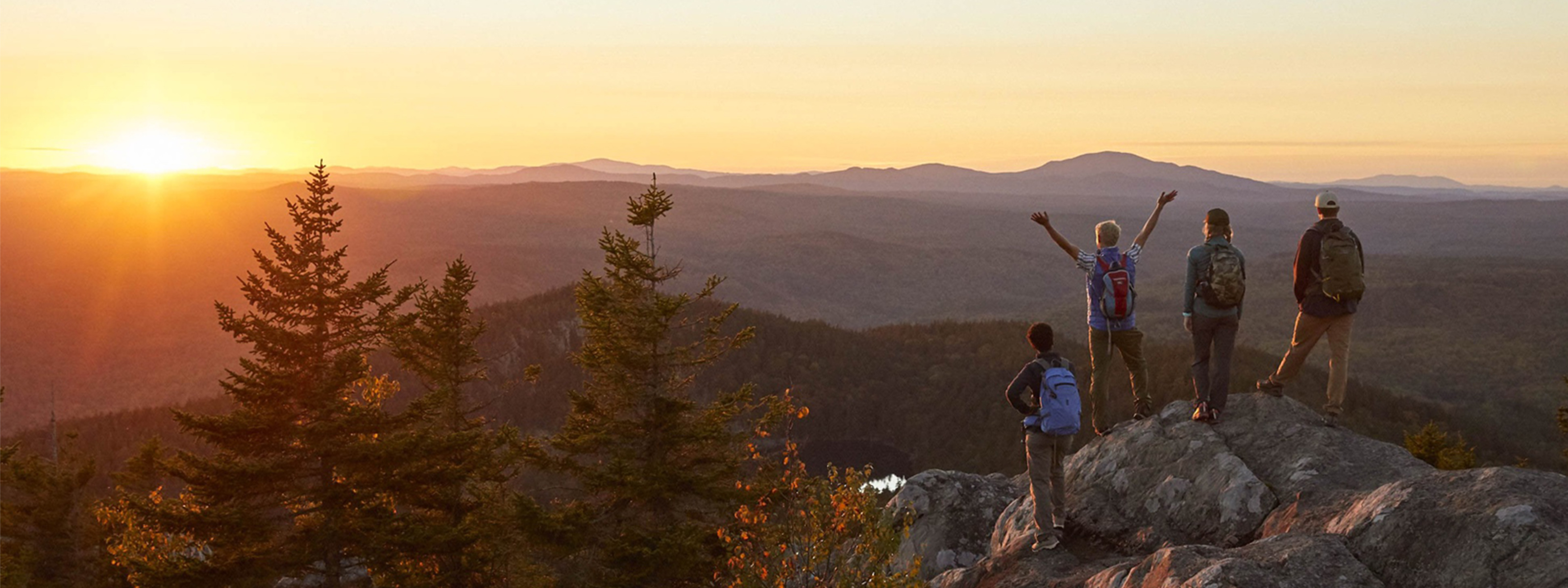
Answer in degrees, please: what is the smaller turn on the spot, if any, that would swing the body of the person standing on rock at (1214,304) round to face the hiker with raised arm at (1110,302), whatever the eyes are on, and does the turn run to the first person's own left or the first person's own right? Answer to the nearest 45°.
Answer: approximately 45° to the first person's own left

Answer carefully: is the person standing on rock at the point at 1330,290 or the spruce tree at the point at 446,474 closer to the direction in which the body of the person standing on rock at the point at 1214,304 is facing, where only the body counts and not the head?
the spruce tree

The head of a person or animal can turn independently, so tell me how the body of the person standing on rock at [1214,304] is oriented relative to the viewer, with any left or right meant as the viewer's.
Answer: facing away from the viewer and to the left of the viewer

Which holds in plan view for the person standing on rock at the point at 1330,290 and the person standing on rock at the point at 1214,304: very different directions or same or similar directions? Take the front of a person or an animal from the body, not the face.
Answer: same or similar directions

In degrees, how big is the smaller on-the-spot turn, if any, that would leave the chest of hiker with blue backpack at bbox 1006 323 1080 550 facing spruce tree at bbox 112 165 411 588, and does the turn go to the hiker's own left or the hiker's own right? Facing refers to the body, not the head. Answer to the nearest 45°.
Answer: approximately 45° to the hiker's own left

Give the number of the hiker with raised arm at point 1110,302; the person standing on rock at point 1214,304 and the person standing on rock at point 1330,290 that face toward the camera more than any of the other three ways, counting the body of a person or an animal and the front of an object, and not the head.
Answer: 0

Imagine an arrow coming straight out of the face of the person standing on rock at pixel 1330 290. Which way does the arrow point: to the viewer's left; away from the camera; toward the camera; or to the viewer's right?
away from the camera

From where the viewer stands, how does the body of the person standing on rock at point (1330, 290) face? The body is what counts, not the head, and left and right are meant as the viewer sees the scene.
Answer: facing away from the viewer and to the left of the viewer

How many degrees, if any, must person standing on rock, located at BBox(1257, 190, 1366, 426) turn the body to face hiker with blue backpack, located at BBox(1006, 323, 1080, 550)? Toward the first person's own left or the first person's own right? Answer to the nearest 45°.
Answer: approximately 90° to the first person's own left

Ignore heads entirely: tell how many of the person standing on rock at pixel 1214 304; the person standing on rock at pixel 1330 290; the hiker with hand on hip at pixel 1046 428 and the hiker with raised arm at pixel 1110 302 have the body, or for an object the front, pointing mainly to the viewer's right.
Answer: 0

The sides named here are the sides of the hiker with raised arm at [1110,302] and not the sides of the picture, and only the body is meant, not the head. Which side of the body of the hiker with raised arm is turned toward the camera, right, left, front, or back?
back

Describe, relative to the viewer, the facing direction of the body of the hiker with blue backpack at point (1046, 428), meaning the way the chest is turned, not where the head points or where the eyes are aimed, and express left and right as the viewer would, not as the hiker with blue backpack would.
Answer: facing away from the viewer and to the left of the viewer

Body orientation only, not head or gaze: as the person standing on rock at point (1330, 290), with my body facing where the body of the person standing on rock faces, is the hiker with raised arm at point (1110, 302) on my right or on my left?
on my left

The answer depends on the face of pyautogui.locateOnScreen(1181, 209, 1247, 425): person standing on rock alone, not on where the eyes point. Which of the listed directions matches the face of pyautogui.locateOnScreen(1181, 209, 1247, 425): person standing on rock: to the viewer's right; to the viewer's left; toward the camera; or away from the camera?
away from the camera

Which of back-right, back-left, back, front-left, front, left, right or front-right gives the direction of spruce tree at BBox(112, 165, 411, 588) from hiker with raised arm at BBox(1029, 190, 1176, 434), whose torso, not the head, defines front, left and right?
left

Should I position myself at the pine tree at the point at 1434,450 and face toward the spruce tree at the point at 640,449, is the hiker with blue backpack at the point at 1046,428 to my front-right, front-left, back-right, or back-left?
front-left
